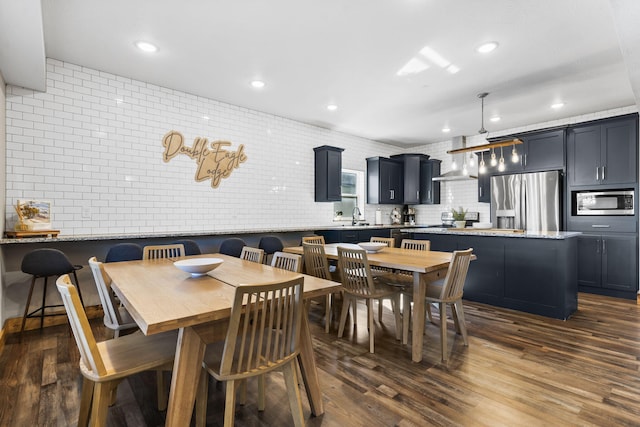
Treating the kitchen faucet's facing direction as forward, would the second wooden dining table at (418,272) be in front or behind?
in front

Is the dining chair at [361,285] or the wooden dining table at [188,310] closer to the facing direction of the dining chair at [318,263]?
the dining chair

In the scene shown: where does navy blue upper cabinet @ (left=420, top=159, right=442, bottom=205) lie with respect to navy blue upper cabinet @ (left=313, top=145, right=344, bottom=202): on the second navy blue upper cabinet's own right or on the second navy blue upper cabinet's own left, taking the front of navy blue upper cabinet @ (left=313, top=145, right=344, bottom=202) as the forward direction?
on the second navy blue upper cabinet's own left

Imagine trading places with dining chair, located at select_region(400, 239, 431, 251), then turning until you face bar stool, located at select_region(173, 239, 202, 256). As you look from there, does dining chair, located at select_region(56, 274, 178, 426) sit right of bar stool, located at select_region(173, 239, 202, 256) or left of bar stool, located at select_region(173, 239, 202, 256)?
left

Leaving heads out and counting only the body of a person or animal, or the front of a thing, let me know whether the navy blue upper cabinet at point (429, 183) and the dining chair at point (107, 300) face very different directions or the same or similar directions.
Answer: very different directions

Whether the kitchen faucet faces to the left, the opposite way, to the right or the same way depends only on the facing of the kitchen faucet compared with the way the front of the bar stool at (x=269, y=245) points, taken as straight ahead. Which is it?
the opposite way

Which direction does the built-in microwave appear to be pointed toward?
toward the camera

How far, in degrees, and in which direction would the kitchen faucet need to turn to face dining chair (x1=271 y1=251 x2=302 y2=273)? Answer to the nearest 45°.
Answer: approximately 45° to its right

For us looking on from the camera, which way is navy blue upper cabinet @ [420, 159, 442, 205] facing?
facing the viewer and to the left of the viewer

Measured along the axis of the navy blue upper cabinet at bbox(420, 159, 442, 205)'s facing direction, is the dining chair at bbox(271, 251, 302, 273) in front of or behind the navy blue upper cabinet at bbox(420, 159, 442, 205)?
in front
